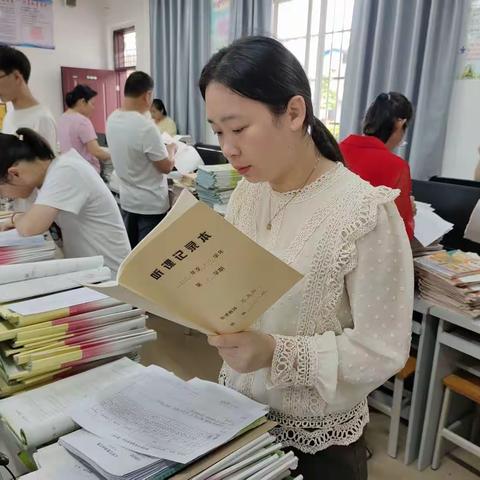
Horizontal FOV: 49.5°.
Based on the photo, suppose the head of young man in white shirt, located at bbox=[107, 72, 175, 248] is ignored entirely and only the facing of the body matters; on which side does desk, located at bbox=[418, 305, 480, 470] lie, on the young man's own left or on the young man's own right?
on the young man's own right

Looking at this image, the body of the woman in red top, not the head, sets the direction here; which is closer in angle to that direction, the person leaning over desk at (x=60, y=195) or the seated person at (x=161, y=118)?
the seated person

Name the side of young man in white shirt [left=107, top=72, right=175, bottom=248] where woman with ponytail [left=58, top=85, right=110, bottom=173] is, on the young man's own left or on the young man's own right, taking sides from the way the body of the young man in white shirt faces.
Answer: on the young man's own left

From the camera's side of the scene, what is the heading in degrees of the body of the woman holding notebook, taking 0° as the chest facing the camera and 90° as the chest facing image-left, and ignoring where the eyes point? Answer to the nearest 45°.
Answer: approximately 45°

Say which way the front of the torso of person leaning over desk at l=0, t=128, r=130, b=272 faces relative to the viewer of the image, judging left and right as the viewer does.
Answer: facing to the left of the viewer

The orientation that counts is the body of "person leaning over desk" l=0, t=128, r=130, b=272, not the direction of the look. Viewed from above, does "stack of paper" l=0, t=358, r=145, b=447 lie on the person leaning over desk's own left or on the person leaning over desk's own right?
on the person leaning over desk's own left

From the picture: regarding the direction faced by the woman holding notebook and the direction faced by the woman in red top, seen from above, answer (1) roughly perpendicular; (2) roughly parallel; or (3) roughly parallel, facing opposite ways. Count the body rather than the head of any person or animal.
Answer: roughly parallel, facing opposite ways

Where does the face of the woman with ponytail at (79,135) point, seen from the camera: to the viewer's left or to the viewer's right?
to the viewer's right

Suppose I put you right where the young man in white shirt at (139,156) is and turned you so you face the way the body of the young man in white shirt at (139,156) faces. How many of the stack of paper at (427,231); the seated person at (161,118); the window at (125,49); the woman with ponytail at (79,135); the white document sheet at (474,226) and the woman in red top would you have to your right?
3

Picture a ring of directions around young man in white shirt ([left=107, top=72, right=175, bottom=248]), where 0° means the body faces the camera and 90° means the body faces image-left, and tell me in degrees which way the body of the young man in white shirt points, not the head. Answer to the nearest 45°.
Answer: approximately 225°

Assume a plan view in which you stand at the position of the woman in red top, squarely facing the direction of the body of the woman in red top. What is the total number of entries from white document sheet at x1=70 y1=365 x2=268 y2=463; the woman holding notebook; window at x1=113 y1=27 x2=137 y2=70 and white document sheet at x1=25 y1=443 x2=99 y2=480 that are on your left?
1

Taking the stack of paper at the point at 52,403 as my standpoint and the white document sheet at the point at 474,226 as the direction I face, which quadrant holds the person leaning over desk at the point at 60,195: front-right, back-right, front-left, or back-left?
front-left

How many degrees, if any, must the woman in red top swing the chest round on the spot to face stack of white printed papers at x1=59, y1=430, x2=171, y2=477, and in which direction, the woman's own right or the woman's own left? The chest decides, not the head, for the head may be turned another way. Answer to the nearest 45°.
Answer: approximately 135° to the woman's own right

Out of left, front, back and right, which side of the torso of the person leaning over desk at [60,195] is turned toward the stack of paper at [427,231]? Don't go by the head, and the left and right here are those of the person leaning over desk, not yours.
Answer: back
